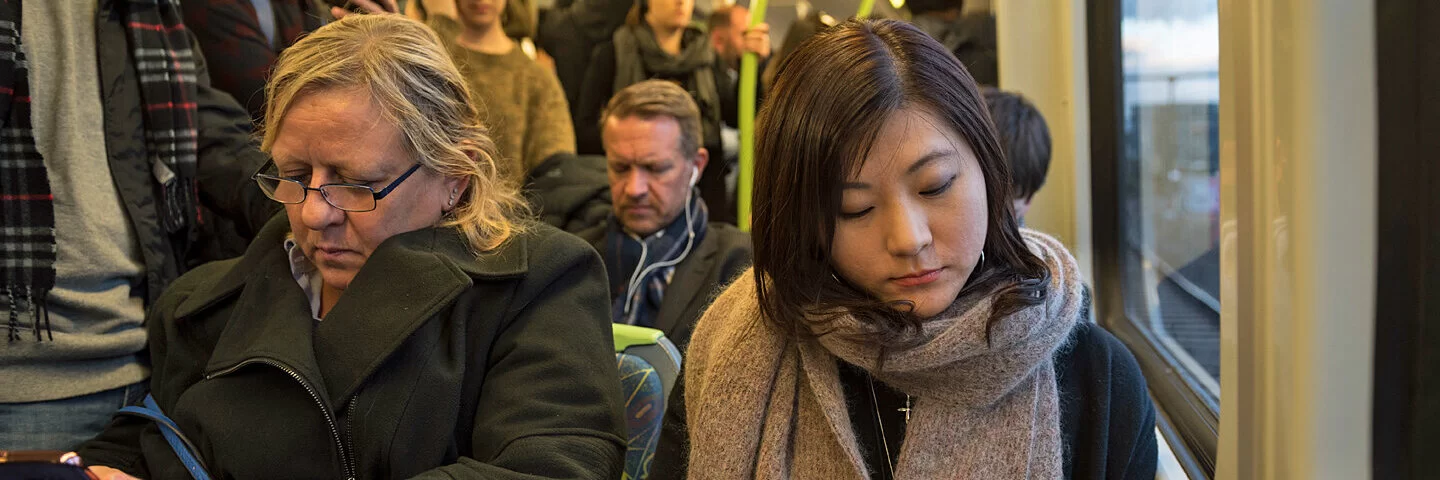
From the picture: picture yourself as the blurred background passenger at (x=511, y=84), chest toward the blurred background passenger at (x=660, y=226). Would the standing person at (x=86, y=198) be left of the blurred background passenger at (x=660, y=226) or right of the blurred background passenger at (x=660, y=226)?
right

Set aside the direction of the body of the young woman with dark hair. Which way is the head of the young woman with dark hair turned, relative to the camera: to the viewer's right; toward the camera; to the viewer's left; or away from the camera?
toward the camera

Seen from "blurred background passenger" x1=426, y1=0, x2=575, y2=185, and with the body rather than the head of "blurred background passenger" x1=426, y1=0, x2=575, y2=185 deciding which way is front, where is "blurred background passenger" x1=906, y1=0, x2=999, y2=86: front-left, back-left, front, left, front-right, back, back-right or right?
left

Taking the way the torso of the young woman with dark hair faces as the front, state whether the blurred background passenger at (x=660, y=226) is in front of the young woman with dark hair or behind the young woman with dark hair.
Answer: behind

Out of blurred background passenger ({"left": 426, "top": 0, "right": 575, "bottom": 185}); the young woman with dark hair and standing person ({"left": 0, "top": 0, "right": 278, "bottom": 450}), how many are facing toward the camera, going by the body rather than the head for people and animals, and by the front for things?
3

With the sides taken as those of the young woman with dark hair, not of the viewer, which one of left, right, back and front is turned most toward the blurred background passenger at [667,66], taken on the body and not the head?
back

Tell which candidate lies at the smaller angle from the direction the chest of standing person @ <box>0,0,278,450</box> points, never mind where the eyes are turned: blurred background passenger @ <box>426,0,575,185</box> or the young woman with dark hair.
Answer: the young woman with dark hair

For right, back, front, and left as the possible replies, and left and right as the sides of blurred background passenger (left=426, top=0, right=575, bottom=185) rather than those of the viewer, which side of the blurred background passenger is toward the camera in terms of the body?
front

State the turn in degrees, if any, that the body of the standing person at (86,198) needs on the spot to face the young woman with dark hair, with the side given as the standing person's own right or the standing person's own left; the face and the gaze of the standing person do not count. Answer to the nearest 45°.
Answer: approximately 45° to the standing person's own left

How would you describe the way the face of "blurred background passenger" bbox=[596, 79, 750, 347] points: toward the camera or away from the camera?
toward the camera

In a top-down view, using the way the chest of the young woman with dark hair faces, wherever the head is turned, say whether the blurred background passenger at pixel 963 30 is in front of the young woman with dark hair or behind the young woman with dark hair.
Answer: behind

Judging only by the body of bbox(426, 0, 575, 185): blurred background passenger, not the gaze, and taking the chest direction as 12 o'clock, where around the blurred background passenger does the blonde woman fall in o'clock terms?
The blonde woman is roughly at 12 o'clock from the blurred background passenger.

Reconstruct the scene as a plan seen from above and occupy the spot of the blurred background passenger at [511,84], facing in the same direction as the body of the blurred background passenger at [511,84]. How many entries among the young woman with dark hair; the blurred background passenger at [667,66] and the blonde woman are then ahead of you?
2

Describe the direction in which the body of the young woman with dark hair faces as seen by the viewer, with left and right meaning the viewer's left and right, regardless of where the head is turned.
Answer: facing the viewer
